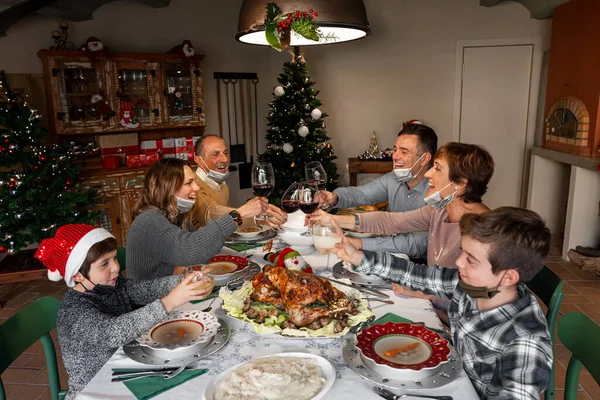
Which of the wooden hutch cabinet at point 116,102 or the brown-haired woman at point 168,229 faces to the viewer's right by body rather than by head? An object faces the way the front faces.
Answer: the brown-haired woman

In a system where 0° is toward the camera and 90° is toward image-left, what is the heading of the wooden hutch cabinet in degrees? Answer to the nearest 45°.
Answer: approximately 0°

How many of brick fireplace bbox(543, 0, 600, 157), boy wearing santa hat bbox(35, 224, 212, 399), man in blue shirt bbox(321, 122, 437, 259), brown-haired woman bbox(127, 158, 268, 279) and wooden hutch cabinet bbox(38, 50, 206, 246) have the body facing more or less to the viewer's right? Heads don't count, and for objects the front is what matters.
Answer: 2

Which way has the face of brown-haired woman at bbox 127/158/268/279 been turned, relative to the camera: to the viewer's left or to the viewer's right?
to the viewer's right

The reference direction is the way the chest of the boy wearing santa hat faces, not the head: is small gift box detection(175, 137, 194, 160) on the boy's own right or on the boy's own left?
on the boy's own left

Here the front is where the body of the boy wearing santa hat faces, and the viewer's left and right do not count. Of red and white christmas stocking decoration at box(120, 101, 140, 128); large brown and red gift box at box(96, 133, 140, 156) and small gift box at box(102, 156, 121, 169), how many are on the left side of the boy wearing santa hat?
3

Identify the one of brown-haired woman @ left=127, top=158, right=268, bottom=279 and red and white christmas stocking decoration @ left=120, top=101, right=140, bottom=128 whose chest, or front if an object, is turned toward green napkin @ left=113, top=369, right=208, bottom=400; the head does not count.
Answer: the red and white christmas stocking decoration

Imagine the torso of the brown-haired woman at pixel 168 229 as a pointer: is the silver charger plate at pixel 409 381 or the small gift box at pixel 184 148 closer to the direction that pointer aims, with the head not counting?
the silver charger plate

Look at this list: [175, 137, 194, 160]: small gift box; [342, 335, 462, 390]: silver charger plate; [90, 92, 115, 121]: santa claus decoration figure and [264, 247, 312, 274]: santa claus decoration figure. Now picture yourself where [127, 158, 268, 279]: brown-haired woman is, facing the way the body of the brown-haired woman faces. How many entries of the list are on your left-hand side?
2

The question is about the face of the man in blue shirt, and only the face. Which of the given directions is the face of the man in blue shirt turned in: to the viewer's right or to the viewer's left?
to the viewer's left

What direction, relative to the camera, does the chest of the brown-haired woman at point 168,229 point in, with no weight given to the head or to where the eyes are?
to the viewer's right

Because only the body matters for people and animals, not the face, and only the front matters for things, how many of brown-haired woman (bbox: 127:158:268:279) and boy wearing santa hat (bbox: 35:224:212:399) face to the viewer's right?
2

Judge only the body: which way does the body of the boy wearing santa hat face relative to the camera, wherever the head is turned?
to the viewer's right

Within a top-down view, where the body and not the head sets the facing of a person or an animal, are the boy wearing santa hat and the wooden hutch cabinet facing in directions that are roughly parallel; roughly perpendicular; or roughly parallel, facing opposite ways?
roughly perpendicular

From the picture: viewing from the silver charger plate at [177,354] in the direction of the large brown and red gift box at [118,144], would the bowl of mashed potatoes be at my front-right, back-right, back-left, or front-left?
back-right
